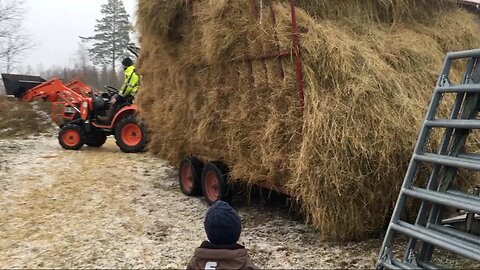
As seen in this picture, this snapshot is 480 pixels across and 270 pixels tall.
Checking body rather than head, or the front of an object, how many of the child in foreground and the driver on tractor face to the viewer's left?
1

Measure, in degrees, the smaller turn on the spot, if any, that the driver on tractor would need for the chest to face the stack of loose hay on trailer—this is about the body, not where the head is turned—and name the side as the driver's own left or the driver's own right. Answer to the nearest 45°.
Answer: approximately 90° to the driver's own left

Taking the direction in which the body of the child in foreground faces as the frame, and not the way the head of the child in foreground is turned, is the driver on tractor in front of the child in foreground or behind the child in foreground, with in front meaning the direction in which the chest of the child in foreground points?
in front

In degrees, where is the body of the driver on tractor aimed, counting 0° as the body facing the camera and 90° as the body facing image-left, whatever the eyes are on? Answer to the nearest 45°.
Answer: approximately 90°

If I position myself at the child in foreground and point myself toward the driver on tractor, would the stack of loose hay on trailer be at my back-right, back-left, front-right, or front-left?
front-right

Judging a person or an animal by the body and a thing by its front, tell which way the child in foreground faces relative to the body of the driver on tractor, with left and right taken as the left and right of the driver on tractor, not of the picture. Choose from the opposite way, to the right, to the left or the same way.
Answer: to the right

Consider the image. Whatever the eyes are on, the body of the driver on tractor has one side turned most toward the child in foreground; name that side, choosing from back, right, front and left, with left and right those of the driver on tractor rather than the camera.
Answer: left

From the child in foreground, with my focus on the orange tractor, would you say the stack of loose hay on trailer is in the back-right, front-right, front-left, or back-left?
front-right

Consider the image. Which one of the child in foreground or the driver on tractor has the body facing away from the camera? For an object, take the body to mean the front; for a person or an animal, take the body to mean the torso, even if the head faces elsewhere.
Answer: the child in foreground

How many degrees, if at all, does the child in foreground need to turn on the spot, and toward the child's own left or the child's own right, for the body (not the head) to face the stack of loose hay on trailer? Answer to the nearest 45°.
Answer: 0° — they already face it

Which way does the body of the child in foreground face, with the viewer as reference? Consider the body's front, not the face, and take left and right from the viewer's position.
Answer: facing away from the viewer

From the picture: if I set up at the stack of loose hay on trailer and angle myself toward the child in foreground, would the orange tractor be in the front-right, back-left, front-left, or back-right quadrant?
back-right

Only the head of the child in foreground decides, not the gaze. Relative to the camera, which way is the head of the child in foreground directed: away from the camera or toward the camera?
away from the camera
